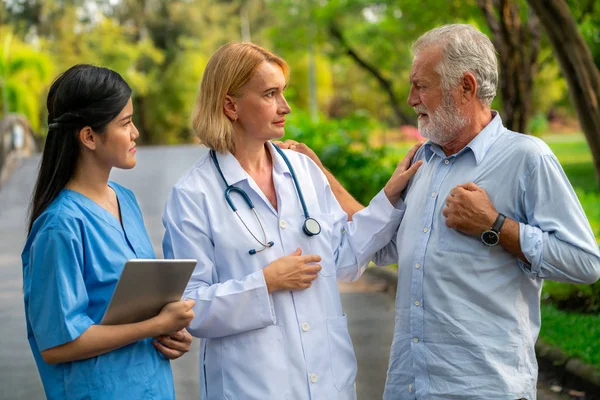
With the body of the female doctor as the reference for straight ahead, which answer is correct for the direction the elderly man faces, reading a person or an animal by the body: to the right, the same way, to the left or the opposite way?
to the right

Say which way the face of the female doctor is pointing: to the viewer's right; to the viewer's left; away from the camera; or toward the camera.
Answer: to the viewer's right

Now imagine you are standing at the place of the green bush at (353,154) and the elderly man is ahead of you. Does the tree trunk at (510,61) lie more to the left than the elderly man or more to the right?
left

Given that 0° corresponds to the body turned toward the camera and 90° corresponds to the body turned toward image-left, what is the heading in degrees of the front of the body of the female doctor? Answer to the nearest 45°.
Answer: approximately 315°

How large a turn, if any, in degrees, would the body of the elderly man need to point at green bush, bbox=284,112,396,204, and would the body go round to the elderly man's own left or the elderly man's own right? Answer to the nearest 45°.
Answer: approximately 135° to the elderly man's own right

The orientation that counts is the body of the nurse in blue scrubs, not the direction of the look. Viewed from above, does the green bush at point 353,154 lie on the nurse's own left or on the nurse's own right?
on the nurse's own left

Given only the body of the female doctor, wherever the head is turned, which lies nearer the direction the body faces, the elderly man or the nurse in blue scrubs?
the elderly man

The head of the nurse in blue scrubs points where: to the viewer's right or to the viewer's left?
to the viewer's right

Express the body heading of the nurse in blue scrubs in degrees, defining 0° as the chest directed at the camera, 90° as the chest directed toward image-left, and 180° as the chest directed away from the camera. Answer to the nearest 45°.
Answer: approximately 315°
